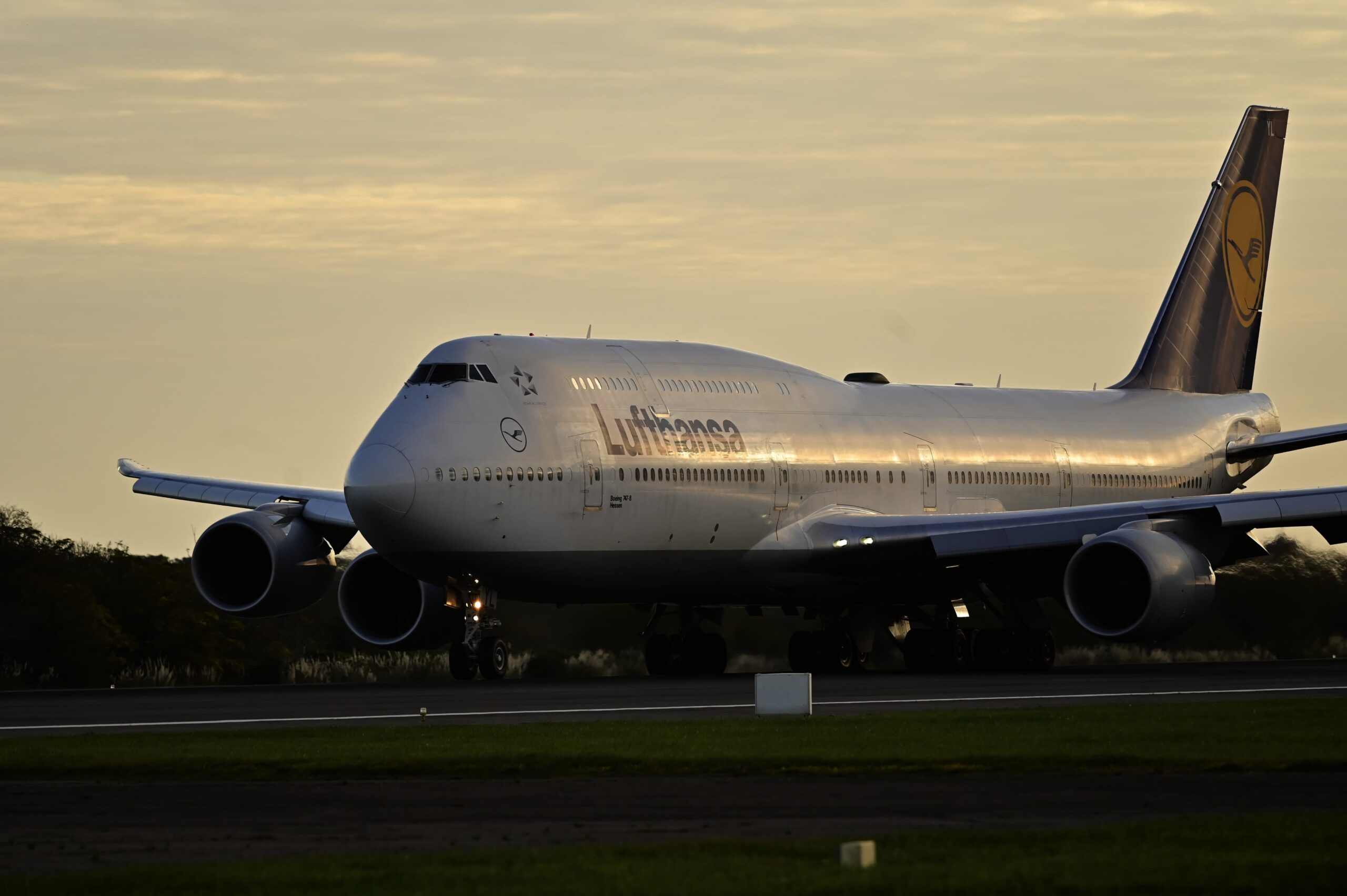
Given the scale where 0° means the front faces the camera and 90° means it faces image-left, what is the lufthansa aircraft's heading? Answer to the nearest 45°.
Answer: approximately 45°
